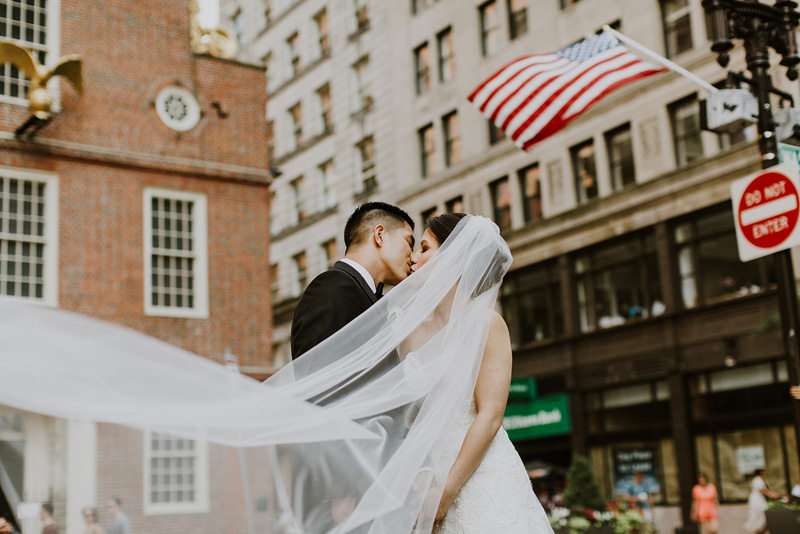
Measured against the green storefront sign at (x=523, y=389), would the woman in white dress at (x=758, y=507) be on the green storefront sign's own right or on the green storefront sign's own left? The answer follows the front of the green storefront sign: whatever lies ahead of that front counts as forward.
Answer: on the green storefront sign's own left

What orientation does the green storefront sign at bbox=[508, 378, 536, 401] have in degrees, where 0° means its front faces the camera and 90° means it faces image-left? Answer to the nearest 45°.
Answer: approximately 45°

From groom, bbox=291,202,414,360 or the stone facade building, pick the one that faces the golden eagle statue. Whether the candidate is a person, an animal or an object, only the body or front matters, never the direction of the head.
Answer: the stone facade building

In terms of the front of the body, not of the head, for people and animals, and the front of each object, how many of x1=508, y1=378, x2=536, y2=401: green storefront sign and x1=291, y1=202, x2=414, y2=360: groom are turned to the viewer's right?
1

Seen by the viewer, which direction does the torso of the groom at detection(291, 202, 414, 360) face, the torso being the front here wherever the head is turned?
to the viewer's right

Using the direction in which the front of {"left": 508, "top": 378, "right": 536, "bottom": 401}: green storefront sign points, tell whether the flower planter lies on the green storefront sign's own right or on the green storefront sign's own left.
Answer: on the green storefront sign's own left

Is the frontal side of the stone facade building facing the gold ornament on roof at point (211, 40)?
yes

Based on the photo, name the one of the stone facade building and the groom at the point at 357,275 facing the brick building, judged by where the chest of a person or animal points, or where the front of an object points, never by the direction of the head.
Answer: the stone facade building

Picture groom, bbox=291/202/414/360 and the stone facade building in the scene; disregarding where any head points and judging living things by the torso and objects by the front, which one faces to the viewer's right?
the groom

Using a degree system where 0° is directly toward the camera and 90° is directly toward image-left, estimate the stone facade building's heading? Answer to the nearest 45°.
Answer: approximately 45°

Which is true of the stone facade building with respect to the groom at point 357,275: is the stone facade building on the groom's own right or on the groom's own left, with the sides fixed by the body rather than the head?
on the groom's own left

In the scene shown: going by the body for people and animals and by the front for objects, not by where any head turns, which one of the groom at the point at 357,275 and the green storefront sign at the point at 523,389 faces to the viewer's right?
the groom
